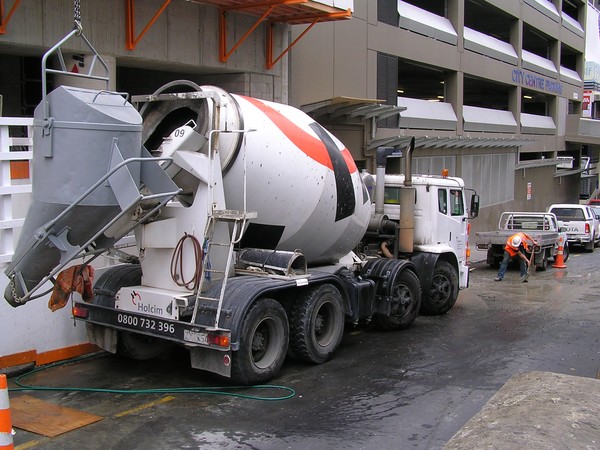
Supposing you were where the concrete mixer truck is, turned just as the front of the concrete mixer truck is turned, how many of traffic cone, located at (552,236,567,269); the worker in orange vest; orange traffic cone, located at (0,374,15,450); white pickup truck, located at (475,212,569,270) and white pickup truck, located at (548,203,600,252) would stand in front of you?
4

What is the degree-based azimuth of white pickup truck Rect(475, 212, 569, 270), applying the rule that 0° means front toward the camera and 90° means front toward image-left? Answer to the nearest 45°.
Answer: approximately 225°

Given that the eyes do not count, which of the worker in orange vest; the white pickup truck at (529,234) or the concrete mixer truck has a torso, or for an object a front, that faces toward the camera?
the worker in orange vest

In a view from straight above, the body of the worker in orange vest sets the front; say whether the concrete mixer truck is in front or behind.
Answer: in front

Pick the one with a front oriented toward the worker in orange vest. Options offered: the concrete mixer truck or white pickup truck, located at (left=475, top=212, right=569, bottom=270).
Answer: the concrete mixer truck

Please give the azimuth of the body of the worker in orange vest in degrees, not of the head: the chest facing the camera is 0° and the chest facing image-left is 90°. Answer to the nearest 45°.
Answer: approximately 0°

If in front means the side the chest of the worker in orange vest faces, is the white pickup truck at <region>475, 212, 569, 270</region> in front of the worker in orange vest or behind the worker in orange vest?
behind

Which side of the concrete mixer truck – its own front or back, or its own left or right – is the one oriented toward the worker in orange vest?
front

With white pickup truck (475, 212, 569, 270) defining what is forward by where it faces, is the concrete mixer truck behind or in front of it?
behind

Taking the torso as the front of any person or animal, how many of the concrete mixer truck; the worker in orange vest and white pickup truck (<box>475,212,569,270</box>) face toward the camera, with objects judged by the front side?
1

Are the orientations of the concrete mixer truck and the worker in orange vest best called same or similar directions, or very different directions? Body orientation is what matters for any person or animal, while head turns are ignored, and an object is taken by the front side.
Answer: very different directions

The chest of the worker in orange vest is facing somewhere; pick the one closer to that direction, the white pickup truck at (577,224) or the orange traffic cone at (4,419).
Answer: the orange traffic cone

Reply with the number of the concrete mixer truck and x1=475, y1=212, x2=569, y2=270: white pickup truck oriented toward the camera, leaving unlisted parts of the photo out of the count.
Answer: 0

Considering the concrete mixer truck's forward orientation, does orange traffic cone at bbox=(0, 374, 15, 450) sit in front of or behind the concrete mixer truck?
behind

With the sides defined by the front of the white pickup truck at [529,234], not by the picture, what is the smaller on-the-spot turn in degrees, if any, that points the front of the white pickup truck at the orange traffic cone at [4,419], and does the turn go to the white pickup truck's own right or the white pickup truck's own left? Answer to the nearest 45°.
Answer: approximately 135° to the white pickup truck's own right
